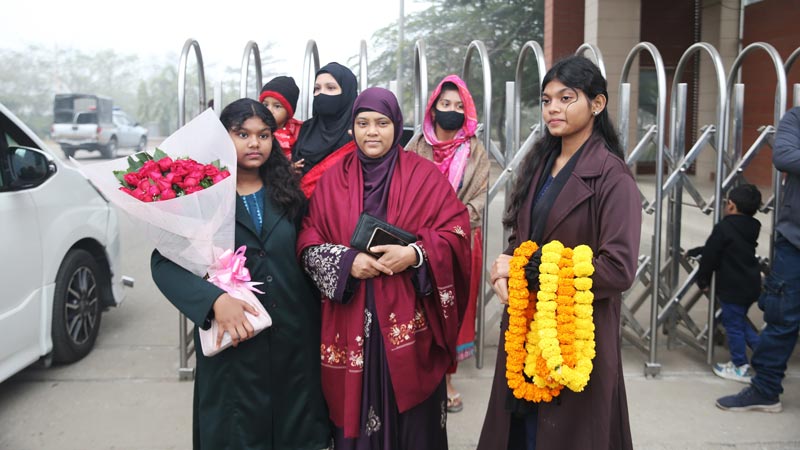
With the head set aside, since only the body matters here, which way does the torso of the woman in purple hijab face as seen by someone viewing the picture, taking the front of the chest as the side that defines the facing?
toward the camera

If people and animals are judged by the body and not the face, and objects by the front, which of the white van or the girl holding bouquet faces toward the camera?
the girl holding bouquet

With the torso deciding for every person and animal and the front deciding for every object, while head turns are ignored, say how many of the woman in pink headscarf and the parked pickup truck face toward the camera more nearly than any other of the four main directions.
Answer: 1

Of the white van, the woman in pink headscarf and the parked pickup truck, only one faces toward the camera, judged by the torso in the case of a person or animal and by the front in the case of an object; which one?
the woman in pink headscarf

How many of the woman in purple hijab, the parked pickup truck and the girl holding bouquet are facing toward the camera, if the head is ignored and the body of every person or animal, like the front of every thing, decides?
2

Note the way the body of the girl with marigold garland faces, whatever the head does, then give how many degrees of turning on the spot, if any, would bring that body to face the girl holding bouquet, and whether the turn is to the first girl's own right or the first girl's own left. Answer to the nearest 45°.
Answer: approximately 45° to the first girl's own right

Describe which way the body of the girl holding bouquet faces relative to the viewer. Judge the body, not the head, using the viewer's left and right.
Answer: facing the viewer

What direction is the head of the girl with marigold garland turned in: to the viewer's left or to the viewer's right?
to the viewer's left

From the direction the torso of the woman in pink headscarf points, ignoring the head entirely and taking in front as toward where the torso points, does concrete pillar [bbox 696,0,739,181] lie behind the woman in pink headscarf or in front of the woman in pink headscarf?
behind

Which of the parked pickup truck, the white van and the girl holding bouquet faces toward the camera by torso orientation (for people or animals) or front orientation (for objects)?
the girl holding bouquet

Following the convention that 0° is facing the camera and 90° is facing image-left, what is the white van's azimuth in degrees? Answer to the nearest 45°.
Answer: approximately 225°

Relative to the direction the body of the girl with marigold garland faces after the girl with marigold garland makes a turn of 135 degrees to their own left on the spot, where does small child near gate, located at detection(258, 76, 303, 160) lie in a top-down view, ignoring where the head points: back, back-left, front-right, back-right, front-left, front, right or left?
back-left

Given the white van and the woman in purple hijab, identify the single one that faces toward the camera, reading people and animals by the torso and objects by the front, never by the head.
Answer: the woman in purple hijab

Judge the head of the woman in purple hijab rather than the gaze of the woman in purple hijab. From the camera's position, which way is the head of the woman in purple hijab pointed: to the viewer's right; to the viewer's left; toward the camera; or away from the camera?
toward the camera

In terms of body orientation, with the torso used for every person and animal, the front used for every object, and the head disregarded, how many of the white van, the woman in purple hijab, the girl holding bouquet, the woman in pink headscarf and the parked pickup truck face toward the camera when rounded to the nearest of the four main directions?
3
